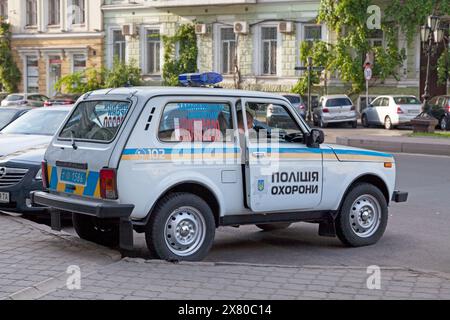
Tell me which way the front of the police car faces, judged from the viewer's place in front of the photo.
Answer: facing away from the viewer and to the right of the viewer

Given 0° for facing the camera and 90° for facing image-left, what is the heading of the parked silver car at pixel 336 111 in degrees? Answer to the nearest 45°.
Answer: approximately 135°

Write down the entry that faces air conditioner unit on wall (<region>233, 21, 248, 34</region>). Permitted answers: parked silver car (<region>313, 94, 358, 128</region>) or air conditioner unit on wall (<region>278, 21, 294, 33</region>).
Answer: the parked silver car

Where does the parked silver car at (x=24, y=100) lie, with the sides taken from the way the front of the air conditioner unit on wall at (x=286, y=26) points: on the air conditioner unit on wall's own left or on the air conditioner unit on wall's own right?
on the air conditioner unit on wall's own right

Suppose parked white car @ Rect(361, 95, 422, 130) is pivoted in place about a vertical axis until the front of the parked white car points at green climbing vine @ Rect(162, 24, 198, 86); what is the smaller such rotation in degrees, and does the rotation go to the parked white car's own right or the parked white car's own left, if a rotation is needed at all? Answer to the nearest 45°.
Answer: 0° — it already faces it

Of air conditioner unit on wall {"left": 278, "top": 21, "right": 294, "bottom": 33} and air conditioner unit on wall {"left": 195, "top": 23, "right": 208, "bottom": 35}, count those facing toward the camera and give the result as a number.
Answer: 2

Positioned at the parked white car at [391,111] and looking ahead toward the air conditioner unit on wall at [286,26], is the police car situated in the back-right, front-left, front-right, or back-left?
back-left

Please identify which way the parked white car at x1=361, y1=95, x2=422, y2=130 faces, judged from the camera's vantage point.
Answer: facing away from the viewer and to the left of the viewer

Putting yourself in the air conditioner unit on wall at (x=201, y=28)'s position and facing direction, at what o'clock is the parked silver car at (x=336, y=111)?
The parked silver car is roughly at 11 o'clock from the air conditioner unit on wall.
